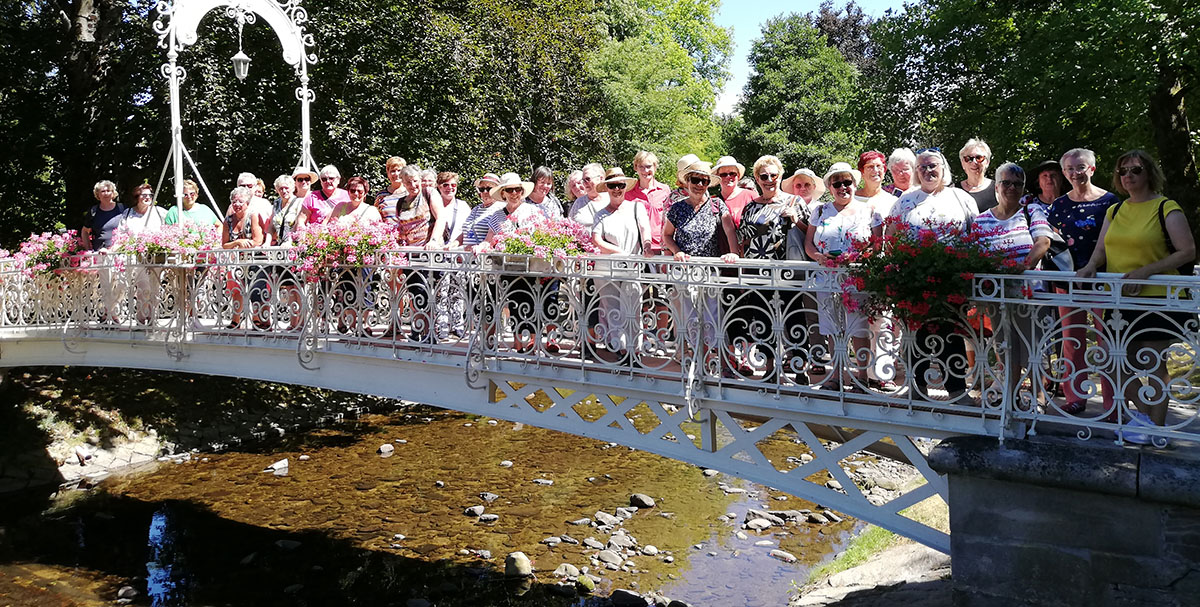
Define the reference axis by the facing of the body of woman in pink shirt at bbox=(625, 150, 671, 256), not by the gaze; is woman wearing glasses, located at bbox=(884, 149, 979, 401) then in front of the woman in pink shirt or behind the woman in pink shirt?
in front

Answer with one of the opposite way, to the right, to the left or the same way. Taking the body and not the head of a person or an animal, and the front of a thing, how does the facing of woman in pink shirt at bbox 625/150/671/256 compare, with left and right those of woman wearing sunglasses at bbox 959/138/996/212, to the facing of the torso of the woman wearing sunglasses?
the same way

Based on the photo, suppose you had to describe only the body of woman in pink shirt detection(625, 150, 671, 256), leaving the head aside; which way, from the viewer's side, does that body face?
toward the camera

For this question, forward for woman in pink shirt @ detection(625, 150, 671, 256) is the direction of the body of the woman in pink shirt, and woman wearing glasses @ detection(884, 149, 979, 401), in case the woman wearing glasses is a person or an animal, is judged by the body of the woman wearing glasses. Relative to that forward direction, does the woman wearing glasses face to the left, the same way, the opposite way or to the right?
the same way

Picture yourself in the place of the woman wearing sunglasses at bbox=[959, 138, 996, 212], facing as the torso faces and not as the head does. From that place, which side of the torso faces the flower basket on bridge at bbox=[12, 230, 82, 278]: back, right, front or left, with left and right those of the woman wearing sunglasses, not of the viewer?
right

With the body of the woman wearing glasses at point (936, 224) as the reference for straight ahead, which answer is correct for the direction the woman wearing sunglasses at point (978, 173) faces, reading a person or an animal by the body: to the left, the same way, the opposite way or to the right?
the same way

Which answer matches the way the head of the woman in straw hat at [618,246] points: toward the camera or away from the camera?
toward the camera

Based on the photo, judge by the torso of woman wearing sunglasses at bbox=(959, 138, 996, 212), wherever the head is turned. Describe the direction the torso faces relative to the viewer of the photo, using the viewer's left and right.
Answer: facing the viewer

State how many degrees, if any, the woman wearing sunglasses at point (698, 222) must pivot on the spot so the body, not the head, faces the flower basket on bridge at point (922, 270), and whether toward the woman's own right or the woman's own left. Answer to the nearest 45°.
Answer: approximately 45° to the woman's own left

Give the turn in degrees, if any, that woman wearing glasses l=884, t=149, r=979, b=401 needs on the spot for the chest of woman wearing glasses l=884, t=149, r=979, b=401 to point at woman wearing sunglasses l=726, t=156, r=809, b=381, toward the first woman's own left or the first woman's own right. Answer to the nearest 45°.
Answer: approximately 135° to the first woman's own right

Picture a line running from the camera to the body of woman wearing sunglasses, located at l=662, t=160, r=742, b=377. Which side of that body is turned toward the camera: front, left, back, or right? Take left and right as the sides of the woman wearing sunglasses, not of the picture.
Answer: front

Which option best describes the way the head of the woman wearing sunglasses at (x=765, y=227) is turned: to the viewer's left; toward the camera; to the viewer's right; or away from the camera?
toward the camera

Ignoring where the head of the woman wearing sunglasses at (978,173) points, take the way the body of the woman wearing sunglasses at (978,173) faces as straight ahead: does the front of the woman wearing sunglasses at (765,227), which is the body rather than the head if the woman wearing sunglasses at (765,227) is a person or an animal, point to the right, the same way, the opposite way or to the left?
the same way

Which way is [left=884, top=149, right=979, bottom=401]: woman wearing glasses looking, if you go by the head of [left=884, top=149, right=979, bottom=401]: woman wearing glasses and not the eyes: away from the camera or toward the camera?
toward the camera

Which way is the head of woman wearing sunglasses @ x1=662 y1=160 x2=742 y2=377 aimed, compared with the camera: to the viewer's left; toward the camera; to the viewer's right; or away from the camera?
toward the camera

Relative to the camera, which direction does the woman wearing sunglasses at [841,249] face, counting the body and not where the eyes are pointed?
toward the camera
